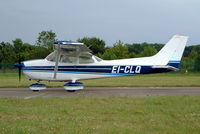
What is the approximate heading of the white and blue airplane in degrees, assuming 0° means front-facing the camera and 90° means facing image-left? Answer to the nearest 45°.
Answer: approximately 90°
